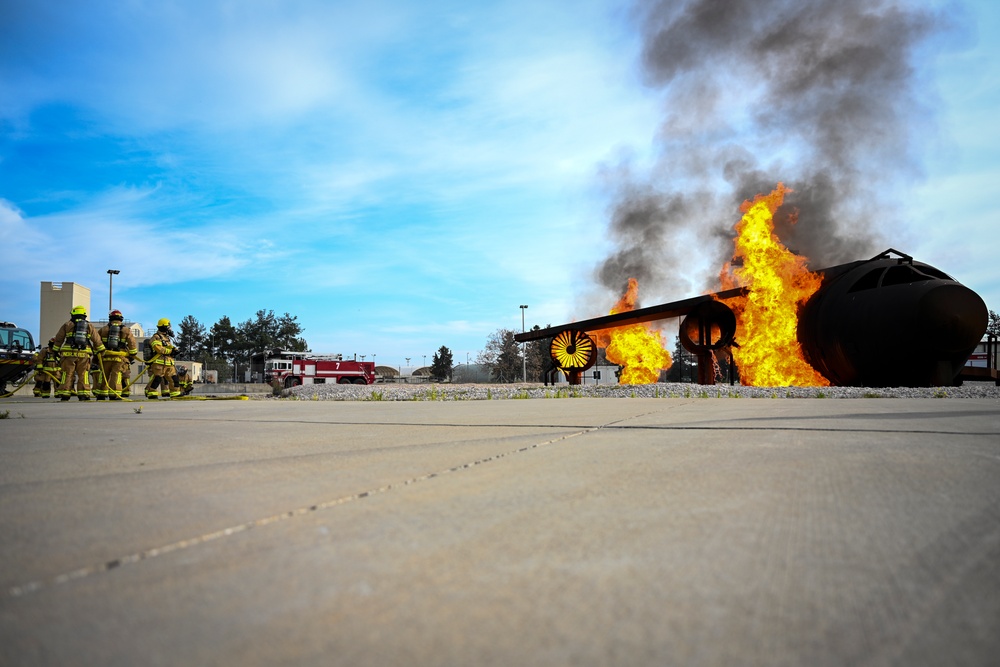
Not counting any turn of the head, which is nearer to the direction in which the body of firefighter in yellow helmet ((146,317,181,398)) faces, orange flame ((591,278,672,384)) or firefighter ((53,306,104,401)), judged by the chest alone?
the orange flame

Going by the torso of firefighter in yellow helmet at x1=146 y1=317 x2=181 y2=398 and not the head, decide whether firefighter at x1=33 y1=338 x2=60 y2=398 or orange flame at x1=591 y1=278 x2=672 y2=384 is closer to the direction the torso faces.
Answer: the orange flame

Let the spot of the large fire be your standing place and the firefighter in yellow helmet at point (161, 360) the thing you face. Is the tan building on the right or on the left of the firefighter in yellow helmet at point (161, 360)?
right

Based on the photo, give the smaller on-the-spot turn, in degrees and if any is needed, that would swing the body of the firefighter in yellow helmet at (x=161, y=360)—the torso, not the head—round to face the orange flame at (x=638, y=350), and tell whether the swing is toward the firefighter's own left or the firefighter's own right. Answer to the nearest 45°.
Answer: approximately 45° to the firefighter's own left

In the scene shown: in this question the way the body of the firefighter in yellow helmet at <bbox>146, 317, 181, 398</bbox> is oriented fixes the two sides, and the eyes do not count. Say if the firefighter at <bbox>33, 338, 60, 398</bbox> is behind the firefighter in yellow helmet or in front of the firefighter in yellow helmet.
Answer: behind

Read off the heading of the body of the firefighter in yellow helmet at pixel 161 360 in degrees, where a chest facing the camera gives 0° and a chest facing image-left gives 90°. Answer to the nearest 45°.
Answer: approximately 315°

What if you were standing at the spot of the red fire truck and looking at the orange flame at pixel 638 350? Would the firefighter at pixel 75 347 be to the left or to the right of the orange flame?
right

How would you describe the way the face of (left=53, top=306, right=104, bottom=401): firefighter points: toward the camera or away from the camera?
away from the camera

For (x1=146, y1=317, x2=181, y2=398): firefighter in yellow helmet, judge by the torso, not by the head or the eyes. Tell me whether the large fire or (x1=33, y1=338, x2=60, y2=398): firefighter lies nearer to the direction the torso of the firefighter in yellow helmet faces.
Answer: the large fire

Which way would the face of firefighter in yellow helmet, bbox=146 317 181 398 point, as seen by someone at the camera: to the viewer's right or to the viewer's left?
to the viewer's right

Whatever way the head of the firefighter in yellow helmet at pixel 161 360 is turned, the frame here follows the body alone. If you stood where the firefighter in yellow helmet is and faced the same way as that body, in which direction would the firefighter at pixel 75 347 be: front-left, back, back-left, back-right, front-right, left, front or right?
back-right

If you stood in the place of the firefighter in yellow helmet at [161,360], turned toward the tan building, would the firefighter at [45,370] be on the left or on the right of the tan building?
left

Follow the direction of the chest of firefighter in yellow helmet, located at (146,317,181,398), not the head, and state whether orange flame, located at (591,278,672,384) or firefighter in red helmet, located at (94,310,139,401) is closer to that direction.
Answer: the orange flame
